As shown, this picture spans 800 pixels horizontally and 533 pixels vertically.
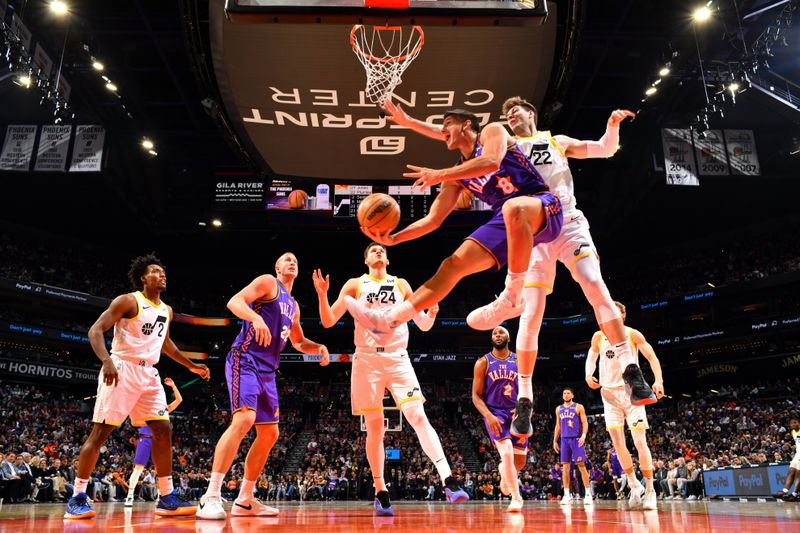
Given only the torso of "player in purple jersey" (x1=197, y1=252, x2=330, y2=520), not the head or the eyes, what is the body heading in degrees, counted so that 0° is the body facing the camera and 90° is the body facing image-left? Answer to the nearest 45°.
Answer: approximately 315°

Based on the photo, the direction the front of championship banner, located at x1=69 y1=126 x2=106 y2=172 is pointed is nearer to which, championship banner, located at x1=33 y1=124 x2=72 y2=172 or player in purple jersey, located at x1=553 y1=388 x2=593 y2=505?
the player in purple jersey

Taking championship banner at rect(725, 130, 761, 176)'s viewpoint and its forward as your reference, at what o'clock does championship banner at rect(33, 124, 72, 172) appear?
championship banner at rect(33, 124, 72, 172) is roughly at 2 o'clock from championship banner at rect(725, 130, 761, 176).

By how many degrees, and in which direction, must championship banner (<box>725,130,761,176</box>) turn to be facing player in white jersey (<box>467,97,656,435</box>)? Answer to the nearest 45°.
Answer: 0° — it already faces them

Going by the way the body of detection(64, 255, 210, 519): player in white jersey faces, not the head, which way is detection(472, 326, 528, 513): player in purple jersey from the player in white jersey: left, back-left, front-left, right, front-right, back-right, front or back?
front-left

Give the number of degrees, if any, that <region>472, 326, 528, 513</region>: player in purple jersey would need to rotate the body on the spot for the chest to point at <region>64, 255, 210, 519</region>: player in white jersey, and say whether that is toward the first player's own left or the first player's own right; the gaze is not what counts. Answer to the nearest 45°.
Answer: approximately 45° to the first player's own right
